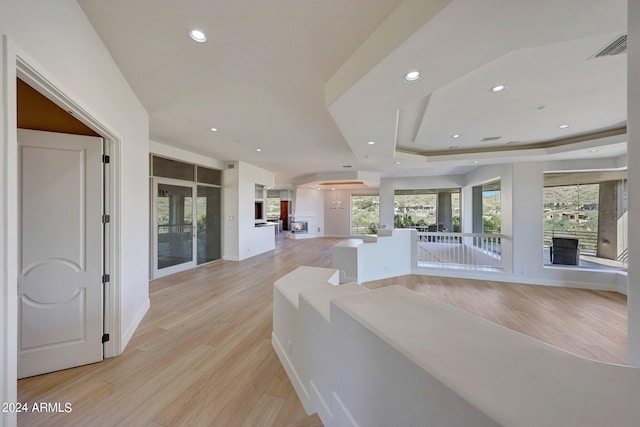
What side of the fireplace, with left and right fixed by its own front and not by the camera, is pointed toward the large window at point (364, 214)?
left

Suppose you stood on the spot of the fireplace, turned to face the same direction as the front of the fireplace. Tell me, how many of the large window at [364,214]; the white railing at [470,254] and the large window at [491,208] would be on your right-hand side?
0

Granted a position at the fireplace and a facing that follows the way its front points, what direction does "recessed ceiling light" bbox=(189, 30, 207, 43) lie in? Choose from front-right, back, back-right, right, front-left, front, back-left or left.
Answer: front

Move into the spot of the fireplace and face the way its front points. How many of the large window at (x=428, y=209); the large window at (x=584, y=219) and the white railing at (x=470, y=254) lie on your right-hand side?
0

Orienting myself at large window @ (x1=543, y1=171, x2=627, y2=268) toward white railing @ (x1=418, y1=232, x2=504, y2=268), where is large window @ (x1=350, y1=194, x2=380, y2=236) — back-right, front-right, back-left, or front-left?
front-right

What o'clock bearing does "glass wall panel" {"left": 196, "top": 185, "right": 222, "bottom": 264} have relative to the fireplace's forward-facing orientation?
The glass wall panel is roughly at 1 o'clock from the fireplace.

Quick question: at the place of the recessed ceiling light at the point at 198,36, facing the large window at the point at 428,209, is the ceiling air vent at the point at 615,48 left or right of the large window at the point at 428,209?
right

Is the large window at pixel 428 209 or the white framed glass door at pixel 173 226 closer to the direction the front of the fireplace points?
the white framed glass door

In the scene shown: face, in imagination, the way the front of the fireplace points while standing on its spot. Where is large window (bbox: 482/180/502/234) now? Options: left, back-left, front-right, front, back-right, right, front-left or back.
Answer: front-left

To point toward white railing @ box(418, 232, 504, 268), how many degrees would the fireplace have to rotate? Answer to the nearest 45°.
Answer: approximately 45° to its left

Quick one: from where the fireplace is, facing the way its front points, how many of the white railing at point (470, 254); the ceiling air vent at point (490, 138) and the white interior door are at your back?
0

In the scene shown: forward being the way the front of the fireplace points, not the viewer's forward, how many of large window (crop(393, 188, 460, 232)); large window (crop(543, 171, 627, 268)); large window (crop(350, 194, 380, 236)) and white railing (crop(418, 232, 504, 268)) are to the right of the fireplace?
0

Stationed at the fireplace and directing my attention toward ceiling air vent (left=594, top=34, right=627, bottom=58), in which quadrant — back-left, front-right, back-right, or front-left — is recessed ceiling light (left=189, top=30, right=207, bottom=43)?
front-right

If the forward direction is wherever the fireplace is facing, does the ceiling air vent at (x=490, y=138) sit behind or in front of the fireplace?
in front

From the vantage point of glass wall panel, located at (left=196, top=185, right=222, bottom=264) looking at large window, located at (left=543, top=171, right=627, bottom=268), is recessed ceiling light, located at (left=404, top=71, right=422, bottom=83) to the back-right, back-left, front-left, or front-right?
front-right

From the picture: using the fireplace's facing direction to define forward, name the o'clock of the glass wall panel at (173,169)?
The glass wall panel is roughly at 1 o'clock from the fireplace.

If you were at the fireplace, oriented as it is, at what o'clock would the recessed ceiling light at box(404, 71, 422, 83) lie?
The recessed ceiling light is roughly at 12 o'clock from the fireplace.

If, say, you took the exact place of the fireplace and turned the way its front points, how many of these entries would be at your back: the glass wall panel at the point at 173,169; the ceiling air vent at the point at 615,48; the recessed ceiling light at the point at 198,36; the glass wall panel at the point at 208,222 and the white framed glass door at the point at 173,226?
0

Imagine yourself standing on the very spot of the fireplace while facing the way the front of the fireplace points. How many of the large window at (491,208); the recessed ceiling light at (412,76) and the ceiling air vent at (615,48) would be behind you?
0

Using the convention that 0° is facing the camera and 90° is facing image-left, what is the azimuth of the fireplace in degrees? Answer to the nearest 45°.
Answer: approximately 0°

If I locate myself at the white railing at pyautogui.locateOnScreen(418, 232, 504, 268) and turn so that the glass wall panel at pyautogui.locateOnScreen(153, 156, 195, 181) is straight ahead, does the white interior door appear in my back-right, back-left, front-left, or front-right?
front-left
